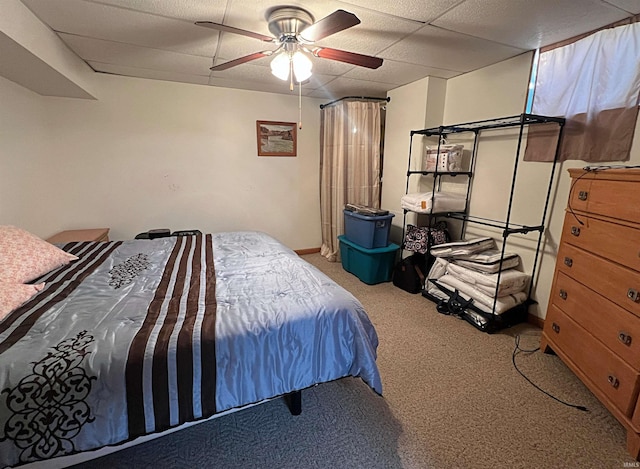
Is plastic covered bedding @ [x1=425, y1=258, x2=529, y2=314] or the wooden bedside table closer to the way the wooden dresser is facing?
the wooden bedside table

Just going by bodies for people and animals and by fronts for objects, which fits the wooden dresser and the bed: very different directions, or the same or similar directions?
very different directions

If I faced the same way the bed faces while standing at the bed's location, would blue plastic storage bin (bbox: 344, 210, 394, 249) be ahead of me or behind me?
ahead

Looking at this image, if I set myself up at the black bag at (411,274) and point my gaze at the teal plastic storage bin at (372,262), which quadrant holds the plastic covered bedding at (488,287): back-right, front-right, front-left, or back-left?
back-left

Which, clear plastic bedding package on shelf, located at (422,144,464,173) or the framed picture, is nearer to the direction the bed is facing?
the clear plastic bedding package on shelf

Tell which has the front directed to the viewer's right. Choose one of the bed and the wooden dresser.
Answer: the bed

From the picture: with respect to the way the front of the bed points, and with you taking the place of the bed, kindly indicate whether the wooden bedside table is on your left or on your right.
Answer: on your left

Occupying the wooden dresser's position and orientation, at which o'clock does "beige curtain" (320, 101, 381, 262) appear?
The beige curtain is roughly at 2 o'clock from the wooden dresser.

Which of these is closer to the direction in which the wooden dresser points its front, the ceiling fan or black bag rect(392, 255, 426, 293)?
the ceiling fan

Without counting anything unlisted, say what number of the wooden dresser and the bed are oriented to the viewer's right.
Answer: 1

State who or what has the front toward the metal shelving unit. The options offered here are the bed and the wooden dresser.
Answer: the bed

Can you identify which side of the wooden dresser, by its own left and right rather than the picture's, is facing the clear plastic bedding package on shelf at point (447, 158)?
right

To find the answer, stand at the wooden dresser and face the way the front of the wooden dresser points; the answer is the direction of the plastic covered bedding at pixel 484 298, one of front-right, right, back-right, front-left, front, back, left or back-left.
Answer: right

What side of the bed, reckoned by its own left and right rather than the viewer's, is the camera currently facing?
right

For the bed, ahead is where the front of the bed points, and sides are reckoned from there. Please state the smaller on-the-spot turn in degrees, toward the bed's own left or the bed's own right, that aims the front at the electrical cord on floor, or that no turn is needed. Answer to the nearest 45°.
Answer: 0° — it already faces it

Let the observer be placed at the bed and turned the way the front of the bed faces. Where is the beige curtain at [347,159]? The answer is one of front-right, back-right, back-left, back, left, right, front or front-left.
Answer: front-left

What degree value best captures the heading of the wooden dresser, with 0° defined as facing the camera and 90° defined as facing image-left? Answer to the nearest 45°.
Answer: approximately 45°
